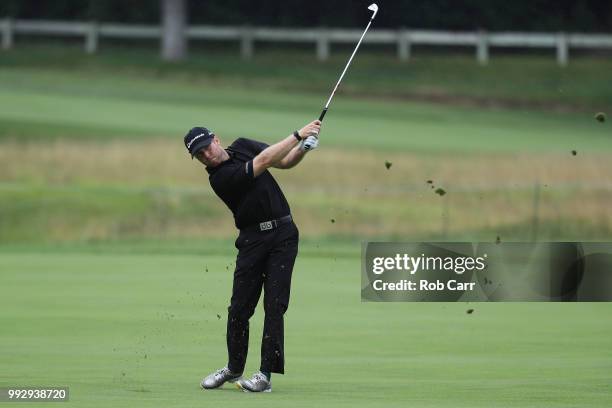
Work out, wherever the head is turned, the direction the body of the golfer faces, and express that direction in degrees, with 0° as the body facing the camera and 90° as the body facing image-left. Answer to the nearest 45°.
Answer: approximately 0°
